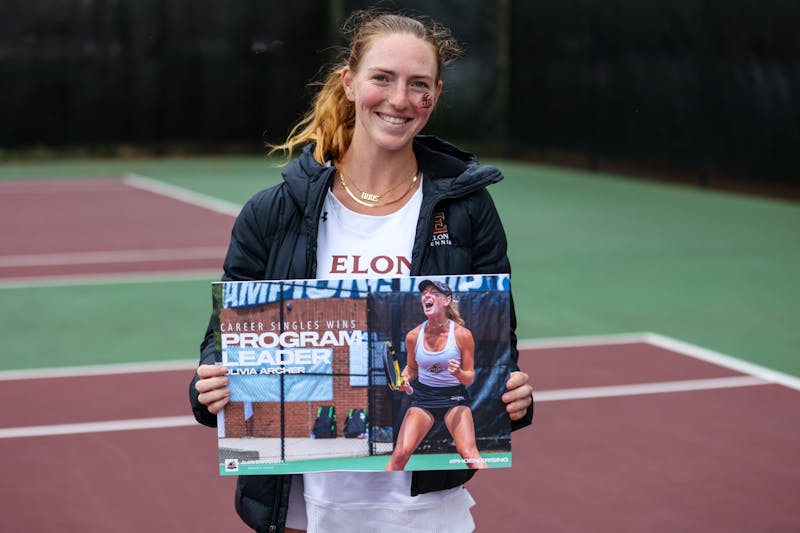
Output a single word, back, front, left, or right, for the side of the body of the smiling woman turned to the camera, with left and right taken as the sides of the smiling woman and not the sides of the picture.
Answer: front

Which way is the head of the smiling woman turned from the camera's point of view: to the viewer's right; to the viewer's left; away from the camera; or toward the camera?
toward the camera
